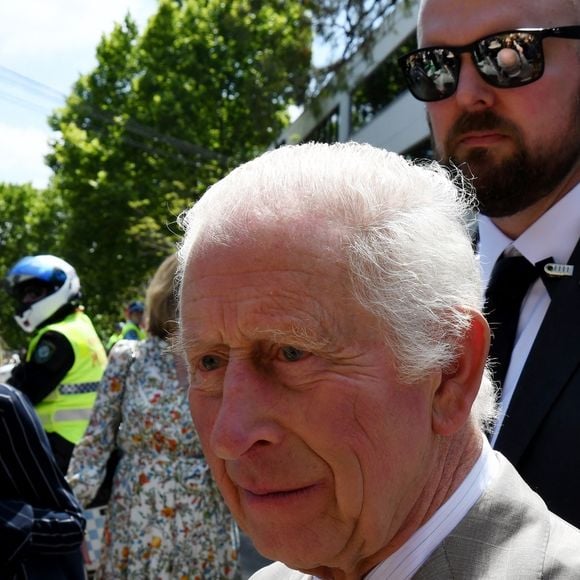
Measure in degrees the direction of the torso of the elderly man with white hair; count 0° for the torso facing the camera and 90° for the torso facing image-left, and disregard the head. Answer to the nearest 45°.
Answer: approximately 45°

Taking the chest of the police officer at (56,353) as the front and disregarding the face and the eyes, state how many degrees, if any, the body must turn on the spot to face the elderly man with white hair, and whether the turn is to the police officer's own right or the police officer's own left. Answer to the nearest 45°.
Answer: approximately 90° to the police officer's own left

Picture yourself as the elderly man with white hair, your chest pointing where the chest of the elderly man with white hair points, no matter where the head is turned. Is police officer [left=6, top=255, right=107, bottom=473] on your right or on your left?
on your right
